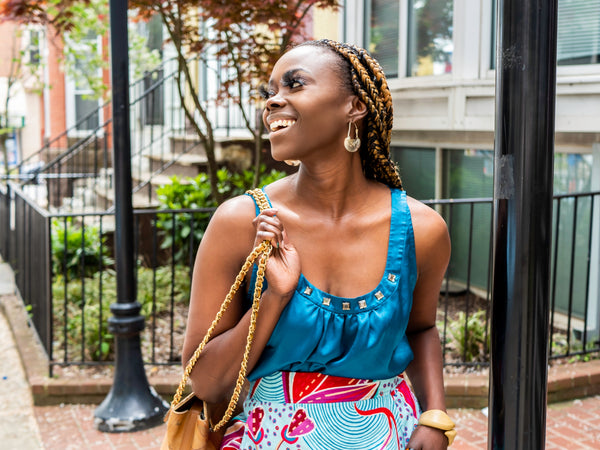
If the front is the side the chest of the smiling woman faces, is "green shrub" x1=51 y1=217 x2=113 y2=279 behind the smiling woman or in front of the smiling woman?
behind

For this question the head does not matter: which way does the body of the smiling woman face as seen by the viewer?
toward the camera

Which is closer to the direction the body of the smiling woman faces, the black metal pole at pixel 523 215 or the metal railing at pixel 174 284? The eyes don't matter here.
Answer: the black metal pole

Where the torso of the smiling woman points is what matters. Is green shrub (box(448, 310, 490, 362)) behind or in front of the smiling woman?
behind

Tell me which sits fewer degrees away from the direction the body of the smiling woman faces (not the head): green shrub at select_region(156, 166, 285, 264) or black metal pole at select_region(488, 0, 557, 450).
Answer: the black metal pole

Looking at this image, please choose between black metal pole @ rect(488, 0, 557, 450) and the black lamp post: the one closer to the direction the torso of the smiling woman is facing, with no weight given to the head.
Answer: the black metal pole

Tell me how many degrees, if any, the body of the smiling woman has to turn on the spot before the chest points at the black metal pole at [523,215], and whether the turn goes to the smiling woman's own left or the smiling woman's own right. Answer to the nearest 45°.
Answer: approximately 45° to the smiling woman's own left

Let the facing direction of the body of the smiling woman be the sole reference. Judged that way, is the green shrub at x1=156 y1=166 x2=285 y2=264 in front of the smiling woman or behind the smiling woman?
behind

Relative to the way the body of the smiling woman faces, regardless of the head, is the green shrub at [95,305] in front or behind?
behind

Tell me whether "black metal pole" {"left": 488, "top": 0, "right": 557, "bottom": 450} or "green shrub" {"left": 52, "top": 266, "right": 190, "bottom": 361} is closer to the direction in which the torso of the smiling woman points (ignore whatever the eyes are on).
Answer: the black metal pole
